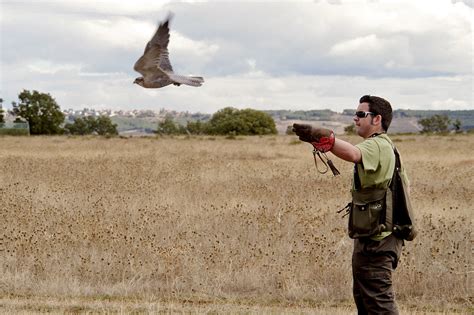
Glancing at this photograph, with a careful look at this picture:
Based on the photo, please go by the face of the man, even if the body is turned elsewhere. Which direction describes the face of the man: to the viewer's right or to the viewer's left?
to the viewer's left

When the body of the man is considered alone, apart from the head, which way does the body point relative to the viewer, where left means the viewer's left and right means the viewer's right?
facing to the left of the viewer

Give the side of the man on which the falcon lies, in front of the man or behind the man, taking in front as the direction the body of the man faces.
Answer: in front

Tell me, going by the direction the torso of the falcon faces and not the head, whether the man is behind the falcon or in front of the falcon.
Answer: behind

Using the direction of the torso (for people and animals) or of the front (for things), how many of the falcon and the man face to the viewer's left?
2

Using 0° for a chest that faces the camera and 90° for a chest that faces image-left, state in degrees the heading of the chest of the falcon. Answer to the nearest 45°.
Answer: approximately 90°
